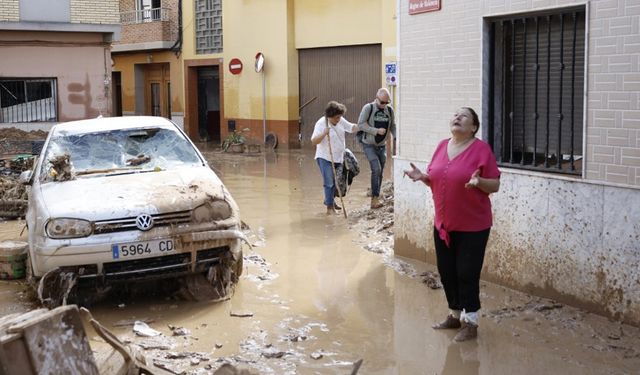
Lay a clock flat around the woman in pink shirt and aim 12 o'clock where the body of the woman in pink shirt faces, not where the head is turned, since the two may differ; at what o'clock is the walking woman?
The walking woman is roughly at 4 o'clock from the woman in pink shirt.

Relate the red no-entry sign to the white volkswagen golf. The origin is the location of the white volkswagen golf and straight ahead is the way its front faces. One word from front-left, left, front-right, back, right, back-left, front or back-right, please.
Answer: back

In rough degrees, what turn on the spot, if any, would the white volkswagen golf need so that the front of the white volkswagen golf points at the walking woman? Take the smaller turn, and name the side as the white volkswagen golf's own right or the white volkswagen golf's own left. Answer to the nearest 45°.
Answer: approximately 135° to the white volkswagen golf's own left

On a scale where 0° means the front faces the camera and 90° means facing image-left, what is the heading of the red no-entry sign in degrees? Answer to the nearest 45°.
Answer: approximately 0°

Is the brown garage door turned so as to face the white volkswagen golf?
yes

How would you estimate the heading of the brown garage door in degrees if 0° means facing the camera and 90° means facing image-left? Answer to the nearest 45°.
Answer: approximately 0°

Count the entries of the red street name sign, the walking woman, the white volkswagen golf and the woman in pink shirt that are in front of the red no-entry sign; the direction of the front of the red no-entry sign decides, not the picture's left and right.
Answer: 4

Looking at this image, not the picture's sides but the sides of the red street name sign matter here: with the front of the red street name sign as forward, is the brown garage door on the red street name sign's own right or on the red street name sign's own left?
on the red street name sign's own right

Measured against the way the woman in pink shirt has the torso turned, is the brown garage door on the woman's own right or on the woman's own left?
on the woman's own right

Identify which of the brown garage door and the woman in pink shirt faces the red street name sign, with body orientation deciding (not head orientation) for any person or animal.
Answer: the brown garage door

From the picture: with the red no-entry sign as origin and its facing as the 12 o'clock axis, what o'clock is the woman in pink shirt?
The woman in pink shirt is roughly at 12 o'clock from the red no-entry sign.

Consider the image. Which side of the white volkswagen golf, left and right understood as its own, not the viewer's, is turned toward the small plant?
back
